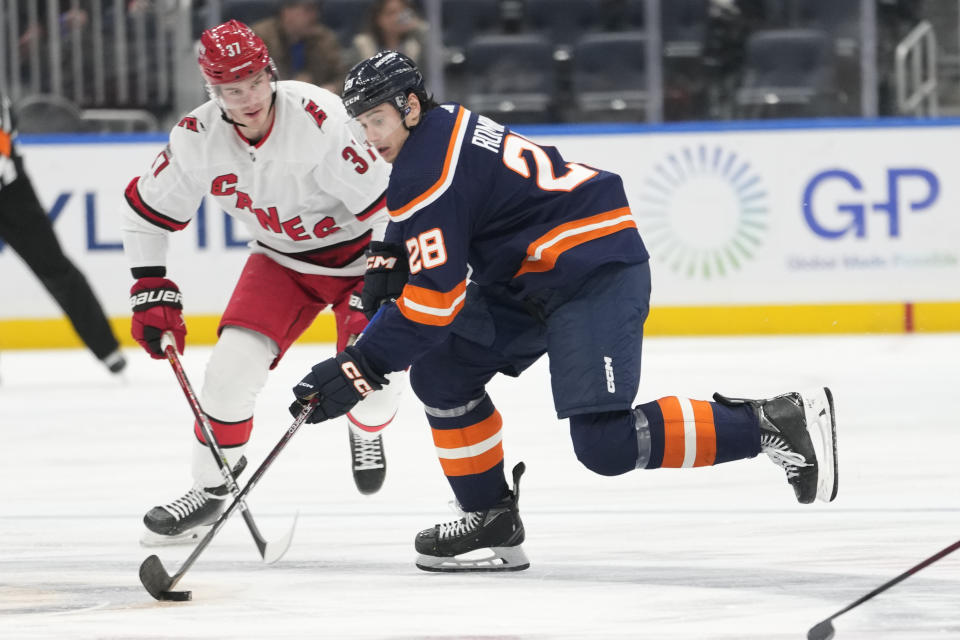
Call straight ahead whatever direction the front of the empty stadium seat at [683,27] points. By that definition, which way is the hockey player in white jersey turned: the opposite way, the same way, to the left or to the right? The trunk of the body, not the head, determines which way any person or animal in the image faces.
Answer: the same way

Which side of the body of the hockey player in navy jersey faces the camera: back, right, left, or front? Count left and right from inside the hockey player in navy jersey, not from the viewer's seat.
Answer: left

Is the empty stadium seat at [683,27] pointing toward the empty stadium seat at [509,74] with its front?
no

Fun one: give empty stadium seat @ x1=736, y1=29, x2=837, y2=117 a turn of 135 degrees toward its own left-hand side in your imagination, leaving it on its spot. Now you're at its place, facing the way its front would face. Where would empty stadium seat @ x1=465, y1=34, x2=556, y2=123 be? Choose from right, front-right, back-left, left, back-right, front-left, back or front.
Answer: back-left

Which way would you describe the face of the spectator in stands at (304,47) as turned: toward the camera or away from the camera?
toward the camera

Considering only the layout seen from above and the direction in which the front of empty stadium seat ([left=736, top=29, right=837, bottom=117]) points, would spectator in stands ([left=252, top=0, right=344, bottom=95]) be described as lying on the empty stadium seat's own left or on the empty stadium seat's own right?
on the empty stadium seat's own right

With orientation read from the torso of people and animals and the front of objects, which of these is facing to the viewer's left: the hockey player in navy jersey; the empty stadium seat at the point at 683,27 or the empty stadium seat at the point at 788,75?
the hockey player in navy jersey

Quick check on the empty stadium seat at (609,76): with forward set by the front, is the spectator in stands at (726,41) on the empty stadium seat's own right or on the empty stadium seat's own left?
on the empty stadium seat's own left

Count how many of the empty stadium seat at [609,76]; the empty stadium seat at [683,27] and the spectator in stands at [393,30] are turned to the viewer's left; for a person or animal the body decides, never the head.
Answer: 0

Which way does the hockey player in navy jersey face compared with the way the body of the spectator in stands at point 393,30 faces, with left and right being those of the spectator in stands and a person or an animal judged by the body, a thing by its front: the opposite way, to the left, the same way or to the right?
to the right

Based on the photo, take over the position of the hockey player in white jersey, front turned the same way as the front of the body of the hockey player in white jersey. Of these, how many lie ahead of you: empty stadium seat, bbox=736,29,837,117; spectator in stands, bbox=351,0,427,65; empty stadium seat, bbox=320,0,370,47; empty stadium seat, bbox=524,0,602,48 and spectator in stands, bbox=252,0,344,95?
0

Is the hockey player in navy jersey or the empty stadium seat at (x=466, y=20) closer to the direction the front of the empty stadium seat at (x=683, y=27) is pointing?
the hockey player in navy jersey

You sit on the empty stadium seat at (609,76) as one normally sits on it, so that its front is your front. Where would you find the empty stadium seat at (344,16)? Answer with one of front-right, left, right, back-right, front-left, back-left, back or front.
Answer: right

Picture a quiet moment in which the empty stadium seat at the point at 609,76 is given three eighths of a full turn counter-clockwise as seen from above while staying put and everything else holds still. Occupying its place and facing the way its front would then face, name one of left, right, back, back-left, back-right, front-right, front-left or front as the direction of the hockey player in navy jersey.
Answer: back-right

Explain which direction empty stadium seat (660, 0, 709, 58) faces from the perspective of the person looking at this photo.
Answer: facing the viewer

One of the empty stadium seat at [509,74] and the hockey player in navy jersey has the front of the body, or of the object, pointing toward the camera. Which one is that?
the empty stadium seat

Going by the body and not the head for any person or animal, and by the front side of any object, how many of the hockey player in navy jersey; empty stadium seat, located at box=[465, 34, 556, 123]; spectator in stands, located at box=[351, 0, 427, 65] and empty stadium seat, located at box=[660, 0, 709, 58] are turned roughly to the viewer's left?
1

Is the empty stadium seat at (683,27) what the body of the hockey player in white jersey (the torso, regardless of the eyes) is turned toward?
no

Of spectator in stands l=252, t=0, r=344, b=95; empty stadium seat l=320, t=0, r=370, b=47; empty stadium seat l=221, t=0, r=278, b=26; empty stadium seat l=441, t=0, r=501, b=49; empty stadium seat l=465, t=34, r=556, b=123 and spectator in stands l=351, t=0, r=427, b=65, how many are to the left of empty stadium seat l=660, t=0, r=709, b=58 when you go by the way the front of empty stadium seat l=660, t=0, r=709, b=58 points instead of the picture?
0

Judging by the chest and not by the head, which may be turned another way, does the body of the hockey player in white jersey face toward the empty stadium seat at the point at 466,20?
no

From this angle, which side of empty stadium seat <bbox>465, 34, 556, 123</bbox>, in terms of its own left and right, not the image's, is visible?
front

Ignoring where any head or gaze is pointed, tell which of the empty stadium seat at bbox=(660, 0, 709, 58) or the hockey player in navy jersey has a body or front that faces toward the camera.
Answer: the empty stadium seat

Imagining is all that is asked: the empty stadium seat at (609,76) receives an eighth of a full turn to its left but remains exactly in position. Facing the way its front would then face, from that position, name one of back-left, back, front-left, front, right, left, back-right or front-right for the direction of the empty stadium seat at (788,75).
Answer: front-left
